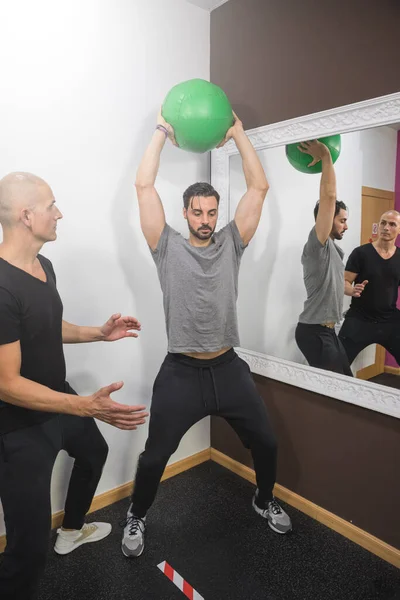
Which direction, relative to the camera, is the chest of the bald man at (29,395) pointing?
to the viewer's right

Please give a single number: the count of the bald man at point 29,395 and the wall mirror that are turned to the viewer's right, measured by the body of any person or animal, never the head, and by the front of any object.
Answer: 1

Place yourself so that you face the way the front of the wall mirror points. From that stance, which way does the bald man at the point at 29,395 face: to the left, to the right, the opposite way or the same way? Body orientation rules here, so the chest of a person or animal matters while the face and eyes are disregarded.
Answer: the opposite way

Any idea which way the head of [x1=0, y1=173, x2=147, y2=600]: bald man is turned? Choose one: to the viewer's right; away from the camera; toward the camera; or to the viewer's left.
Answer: to the viewer's right

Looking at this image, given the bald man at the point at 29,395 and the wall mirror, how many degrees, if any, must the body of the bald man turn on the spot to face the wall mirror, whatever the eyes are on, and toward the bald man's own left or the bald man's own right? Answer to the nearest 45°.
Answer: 0° — they already face it

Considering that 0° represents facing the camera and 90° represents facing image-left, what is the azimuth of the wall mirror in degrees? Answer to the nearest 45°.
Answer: approximately 45°
